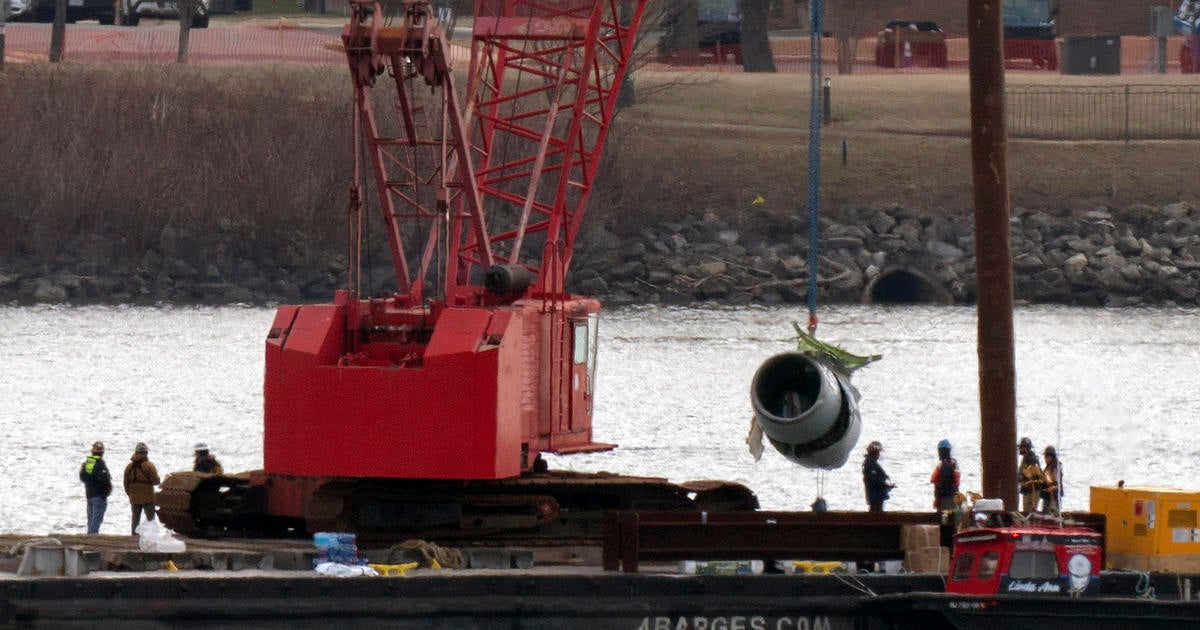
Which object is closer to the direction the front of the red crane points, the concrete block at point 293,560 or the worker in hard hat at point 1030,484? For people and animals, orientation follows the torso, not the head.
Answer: the worker in hard hat

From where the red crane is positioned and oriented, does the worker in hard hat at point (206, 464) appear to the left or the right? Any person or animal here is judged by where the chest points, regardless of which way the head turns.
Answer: on its left

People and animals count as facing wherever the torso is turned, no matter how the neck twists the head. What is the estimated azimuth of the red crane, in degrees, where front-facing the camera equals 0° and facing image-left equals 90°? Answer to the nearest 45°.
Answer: approximately 225°

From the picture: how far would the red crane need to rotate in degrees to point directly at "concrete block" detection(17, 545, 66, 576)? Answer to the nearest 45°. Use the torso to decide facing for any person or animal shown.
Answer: approximately 180°

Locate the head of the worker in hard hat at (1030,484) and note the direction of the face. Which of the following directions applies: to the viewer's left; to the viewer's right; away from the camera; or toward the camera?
to the viewer's left

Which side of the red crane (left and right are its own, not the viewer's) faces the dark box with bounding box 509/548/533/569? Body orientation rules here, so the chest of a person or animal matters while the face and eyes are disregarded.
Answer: right

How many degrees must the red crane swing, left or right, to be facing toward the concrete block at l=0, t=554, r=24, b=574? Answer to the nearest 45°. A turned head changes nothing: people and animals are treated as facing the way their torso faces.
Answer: approximately 180°

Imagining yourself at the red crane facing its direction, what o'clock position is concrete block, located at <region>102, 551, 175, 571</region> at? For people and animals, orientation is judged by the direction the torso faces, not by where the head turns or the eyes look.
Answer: The concrete block is roughly at 6 o'clock from the red crane.

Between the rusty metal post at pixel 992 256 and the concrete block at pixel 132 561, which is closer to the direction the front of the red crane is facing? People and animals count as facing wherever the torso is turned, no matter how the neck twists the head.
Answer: the rusty metal post

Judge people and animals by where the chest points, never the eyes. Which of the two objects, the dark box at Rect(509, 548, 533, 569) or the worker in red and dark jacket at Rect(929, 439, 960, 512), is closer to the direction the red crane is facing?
the worker in red and dark jacket

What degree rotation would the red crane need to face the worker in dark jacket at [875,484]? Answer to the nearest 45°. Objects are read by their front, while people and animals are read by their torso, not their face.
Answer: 0° — it already faces them

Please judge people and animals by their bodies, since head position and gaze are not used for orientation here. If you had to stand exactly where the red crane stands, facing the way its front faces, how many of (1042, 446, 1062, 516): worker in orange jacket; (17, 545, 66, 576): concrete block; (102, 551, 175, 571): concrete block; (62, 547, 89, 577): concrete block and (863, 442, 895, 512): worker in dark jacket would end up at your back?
3
